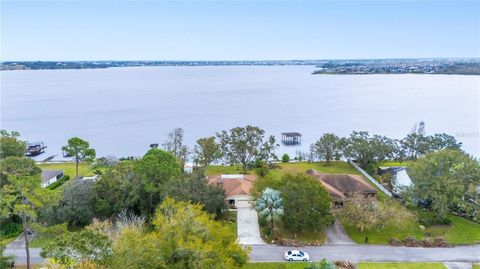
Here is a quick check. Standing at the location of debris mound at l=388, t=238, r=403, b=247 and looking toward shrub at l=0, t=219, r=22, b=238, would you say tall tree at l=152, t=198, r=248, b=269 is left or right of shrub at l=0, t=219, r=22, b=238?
left

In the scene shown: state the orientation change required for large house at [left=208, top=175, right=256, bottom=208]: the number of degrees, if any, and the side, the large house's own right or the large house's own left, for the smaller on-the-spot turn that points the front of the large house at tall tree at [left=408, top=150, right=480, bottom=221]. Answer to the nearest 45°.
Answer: approximately 90° to the large house's own left

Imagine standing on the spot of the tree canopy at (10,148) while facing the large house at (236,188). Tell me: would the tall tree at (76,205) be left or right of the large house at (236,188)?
right

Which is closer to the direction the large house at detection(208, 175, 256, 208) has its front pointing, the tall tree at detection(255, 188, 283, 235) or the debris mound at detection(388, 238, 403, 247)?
the tall tree

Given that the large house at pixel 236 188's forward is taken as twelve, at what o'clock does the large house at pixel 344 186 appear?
the large house at pixel 344 186 is roughly at 9 o'clock from the large house at pixel 236 188.

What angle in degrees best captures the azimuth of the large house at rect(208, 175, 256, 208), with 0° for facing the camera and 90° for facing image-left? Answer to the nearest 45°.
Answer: approximately 0°

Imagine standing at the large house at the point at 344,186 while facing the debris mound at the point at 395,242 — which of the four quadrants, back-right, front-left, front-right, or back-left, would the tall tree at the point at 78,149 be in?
back-right

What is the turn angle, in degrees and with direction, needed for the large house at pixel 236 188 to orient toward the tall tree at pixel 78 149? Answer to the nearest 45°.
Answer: approximately 135° to its right

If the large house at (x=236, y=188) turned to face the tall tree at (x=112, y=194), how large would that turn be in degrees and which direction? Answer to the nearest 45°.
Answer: approximately 45° to its right

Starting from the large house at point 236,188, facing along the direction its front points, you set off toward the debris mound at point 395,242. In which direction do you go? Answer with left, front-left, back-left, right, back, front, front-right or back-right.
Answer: front-left

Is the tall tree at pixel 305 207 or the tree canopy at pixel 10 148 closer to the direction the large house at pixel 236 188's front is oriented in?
the tall tree

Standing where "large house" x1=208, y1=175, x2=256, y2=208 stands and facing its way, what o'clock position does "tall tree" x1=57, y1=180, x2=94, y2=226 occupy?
The tall tree is roughly at 2 o'clock from the large house.
